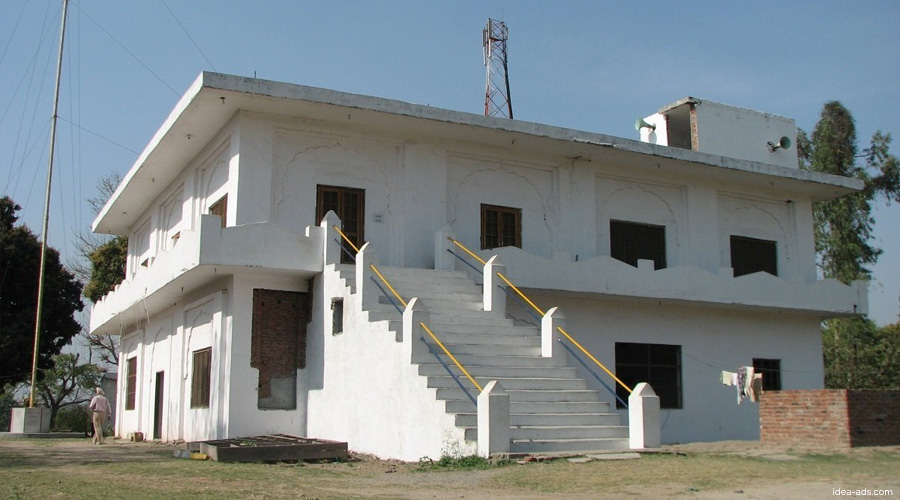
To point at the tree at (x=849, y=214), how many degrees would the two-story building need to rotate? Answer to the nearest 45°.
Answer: approximately 90° to its left

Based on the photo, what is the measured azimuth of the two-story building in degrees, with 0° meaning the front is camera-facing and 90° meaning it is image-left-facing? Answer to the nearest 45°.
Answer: approximately 315°

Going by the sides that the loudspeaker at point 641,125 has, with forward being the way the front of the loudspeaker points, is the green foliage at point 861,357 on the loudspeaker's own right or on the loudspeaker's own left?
on the loudspeaker's own right

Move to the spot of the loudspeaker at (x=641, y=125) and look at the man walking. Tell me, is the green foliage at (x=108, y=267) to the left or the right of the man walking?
right

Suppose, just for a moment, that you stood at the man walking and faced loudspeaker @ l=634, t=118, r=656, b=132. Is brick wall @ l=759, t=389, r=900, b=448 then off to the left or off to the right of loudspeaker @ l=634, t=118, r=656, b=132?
right

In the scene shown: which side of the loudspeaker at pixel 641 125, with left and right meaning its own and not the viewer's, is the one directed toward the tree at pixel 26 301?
front

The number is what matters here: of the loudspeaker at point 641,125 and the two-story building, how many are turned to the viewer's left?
1

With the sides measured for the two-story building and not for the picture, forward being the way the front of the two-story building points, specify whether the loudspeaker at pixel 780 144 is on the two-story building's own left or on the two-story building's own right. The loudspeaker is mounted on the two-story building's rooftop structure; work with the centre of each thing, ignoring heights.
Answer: on the two-story building's own left

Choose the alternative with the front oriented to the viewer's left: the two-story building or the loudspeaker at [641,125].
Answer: the loudspeaker

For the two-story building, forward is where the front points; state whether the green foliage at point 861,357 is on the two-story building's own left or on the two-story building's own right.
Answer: on the two-story building's own left

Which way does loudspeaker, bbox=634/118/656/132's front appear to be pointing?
to the viewer's left
